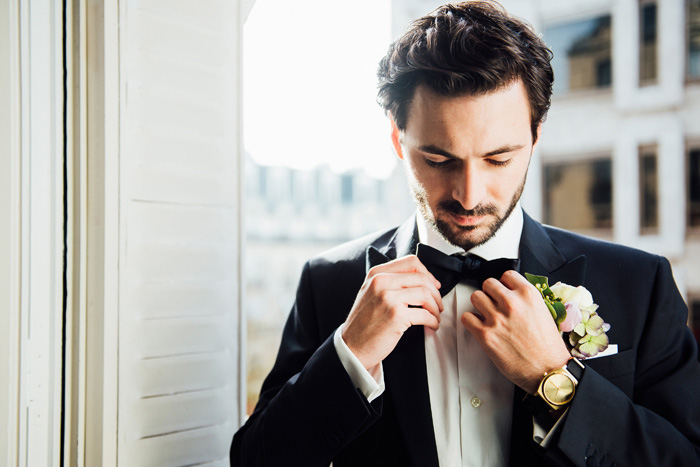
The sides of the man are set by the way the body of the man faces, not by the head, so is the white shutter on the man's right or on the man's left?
on the man's right

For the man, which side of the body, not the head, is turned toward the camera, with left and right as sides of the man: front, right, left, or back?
front

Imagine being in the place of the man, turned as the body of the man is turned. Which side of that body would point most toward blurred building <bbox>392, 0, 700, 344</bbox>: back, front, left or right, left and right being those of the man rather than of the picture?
back
